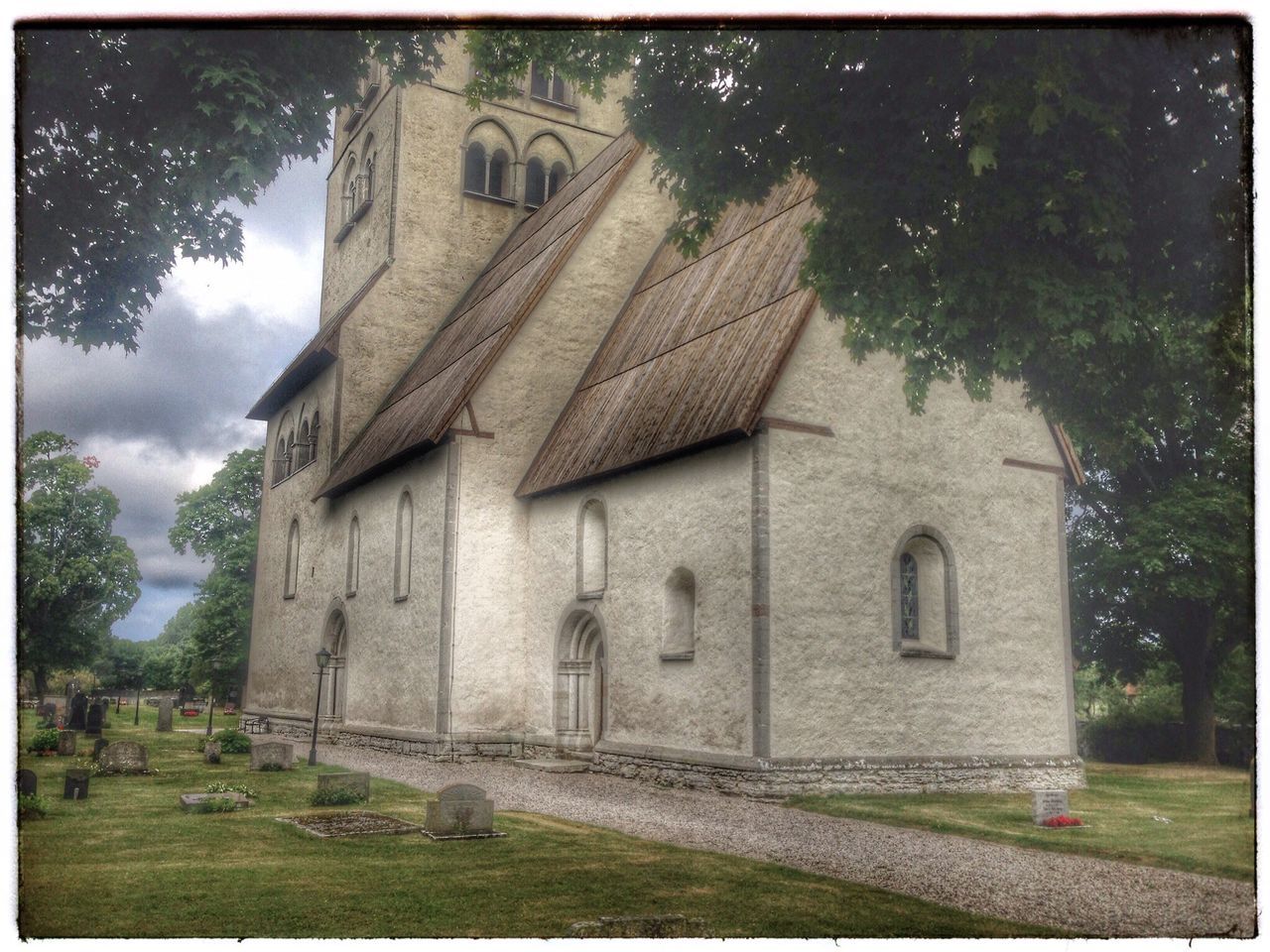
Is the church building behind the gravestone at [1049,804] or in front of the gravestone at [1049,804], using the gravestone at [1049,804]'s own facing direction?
behind

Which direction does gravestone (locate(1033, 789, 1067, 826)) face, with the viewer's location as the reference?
facing the viewer and to the right of the viewer

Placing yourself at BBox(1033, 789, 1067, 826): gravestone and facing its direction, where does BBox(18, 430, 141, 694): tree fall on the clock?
The tree is roughly at 3 o'clock from the gravestone.

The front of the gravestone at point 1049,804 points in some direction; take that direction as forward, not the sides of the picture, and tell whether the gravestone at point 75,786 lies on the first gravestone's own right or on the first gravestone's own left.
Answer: on the first gravestone's own right

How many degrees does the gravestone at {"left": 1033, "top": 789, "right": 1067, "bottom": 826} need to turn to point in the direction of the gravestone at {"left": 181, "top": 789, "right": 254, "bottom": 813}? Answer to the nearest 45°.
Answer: approximately 135° to its right

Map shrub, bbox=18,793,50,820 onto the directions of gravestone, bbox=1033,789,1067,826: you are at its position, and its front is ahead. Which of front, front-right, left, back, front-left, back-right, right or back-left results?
right

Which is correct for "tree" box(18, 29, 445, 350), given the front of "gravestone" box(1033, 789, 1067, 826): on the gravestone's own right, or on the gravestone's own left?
on the gravestone's own right

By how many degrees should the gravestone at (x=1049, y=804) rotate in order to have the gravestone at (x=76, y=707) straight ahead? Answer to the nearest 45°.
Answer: approximately 135° to its right

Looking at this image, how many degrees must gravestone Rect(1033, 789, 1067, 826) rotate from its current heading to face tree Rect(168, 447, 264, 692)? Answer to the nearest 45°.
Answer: approximately 135° to its right

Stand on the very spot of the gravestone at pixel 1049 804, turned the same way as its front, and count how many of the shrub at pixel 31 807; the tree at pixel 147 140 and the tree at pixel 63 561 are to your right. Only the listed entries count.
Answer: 3
